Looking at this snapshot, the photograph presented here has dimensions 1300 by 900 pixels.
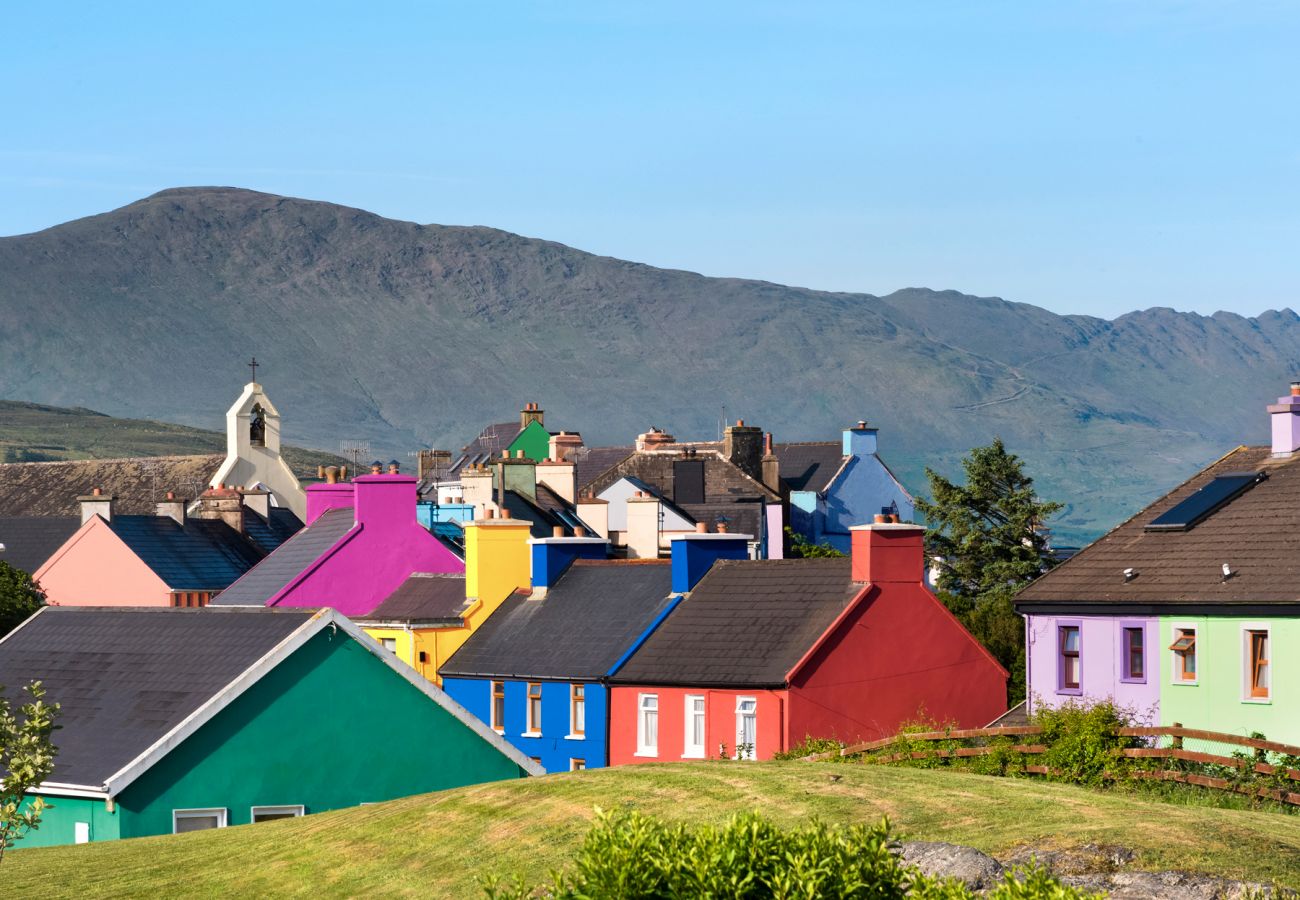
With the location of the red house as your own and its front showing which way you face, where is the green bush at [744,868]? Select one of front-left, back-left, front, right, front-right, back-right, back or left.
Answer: front-left

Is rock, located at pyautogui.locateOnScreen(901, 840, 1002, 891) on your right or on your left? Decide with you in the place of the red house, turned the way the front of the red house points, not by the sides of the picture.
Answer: on your left

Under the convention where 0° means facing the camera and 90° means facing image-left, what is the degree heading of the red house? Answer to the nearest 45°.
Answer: approximately 45°

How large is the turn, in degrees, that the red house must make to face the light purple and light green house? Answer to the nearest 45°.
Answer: approximately 135° to its left

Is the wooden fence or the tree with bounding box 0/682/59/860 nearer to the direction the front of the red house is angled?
the tree
